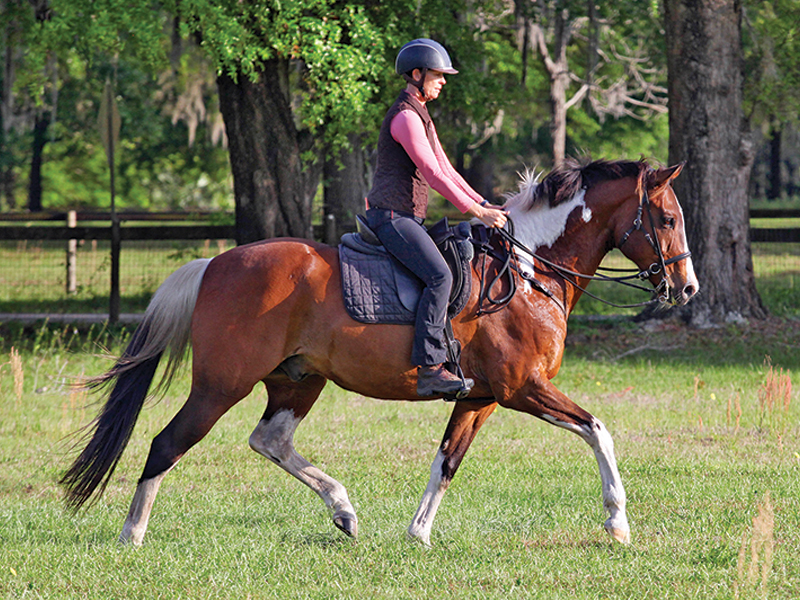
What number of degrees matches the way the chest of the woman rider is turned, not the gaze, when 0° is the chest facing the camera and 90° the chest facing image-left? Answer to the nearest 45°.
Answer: approximately 270°

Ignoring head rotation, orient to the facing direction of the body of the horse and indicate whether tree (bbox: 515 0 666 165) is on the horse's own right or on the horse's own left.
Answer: on the horse's own left

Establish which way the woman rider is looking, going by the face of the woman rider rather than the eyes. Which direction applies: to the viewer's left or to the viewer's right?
to the viewer's right

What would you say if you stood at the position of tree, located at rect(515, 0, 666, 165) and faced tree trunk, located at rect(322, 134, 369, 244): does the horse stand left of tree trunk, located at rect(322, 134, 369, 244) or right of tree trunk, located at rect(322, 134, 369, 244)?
left

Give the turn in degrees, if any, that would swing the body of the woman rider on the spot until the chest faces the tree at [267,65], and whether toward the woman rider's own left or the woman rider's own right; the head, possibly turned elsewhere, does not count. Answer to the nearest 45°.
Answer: approximately 90° to the woman rider's own left

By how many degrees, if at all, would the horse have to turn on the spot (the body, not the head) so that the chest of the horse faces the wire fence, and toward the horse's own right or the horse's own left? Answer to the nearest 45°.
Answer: approximately 90° to the horse's own left

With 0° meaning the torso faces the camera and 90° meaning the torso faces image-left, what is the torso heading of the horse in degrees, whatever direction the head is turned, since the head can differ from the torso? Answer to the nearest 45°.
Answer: approximately 270°
